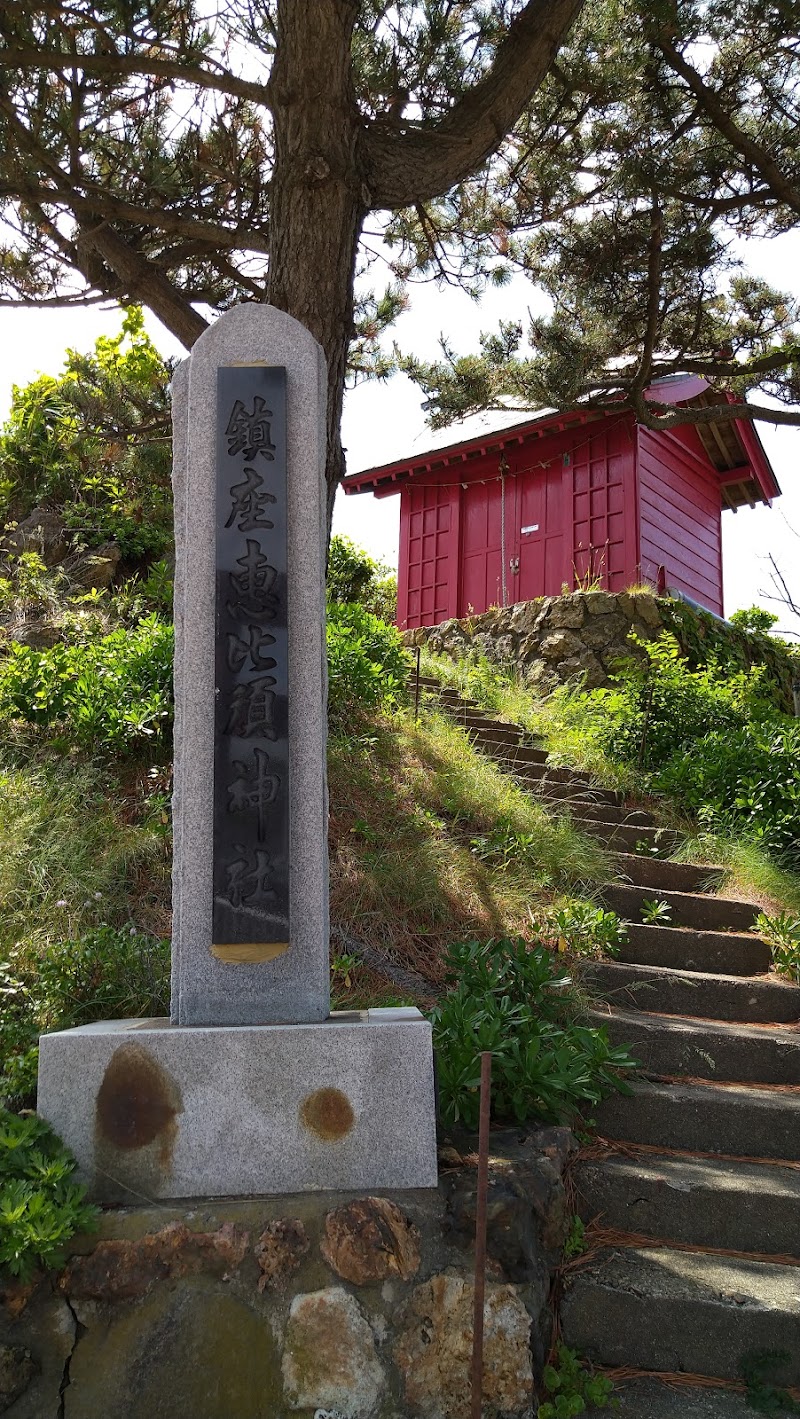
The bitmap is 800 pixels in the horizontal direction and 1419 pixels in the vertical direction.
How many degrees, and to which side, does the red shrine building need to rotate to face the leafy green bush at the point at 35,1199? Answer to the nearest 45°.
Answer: approximately 45° to its left

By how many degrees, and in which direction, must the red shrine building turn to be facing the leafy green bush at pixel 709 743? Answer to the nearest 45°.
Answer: approximately 45° to its left

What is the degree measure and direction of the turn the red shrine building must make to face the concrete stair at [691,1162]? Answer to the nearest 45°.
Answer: approximately 45° to its left

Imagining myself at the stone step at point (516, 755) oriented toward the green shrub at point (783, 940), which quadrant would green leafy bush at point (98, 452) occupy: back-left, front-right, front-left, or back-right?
back-right

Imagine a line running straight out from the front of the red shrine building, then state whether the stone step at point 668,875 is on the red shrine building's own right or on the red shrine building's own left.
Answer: on the red shrine building's own left

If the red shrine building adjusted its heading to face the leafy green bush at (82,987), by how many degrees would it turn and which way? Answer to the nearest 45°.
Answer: approximately 45° to its left

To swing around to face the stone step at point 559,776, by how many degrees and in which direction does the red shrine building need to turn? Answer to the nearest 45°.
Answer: approximately 45° to its left

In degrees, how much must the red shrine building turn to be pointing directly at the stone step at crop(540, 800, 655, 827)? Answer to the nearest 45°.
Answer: approximately 45° to its left
